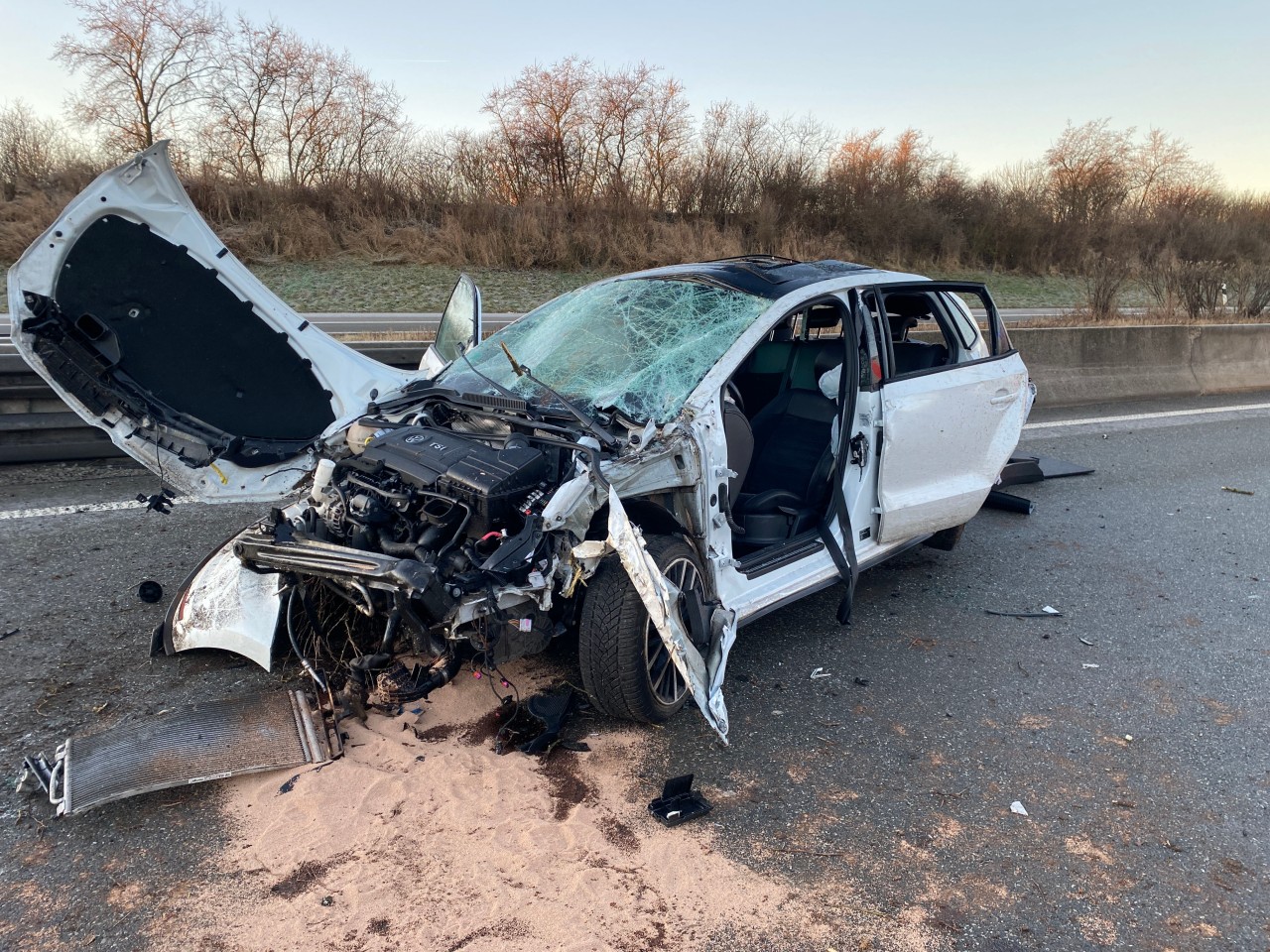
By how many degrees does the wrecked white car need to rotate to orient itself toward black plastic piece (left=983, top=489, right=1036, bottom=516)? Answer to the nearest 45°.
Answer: approximately 180°

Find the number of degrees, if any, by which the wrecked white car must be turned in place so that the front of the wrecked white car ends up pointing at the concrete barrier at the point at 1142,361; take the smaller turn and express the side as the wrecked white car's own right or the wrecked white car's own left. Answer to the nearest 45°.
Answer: approximately 180°

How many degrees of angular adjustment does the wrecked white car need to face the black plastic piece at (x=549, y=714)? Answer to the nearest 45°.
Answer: approximately 45° to its left

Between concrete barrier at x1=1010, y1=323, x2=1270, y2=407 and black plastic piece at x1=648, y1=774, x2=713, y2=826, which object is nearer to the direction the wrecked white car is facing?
the black plastic piece

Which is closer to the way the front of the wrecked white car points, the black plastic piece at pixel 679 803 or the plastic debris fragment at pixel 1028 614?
the black plastic piece

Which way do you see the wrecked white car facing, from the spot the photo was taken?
facing the viewer and to the left of the viewer

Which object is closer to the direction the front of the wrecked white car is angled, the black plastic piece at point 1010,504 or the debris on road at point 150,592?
the debris on road

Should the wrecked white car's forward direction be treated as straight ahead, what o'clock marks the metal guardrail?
The metal guardrail is roughly at 3 o'clock from the wrecked white car.

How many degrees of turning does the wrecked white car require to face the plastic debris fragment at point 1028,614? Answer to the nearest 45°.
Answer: approximately 135° to its left
